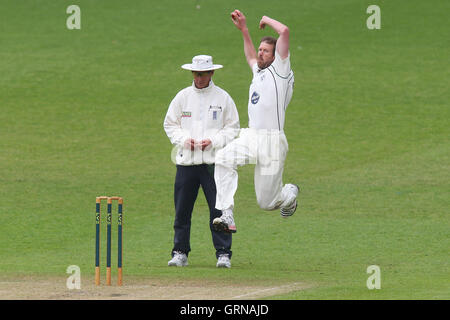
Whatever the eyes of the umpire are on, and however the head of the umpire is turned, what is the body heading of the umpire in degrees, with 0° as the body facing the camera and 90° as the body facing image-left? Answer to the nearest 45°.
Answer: approximately 0°
